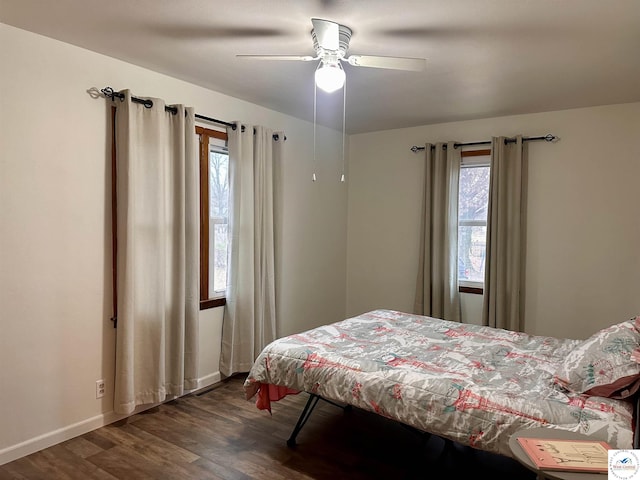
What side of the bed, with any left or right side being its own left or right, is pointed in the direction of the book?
left

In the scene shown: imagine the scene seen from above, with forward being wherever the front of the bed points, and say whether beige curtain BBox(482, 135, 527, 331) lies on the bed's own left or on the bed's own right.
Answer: on the bed's own right

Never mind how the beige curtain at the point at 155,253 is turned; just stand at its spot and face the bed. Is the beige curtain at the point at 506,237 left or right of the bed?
left

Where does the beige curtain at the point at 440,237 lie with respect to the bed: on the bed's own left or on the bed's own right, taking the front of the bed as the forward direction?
on the bed's own right

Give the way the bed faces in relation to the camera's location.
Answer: facing to the left of the viewer

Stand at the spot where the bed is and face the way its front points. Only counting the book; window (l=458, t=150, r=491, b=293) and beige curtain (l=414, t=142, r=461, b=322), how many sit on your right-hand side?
2

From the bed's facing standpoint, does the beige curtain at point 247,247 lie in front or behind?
in front

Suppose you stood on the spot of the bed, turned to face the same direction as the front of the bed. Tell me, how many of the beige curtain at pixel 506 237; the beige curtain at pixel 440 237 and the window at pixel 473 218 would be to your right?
3

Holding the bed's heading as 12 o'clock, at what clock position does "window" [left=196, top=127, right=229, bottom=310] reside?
The window is roughly at 1 o'clock from the bed.

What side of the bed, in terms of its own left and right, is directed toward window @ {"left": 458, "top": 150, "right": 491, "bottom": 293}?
right

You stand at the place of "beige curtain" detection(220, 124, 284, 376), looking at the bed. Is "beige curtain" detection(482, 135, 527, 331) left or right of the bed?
left
